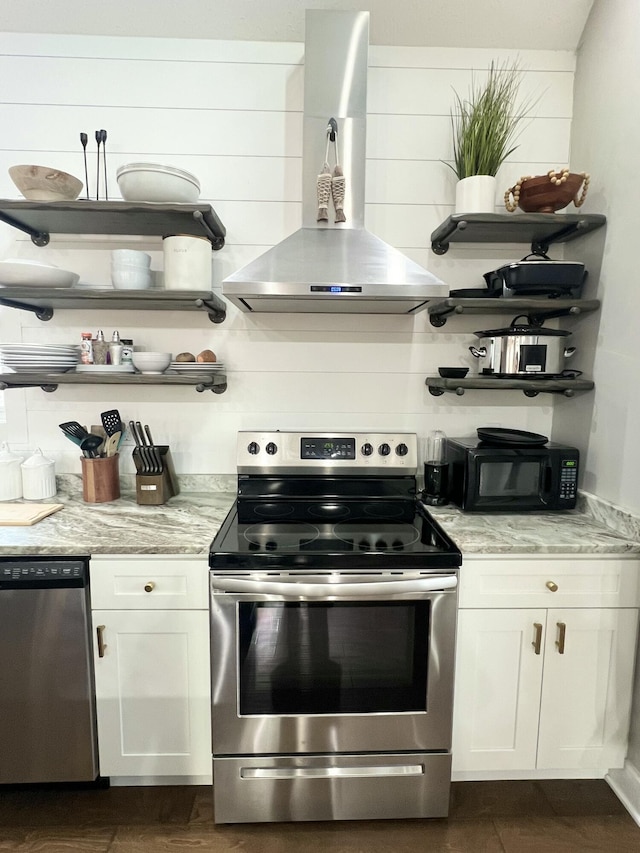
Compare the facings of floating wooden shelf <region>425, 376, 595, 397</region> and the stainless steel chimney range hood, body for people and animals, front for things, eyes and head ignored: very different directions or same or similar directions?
same or similar directions

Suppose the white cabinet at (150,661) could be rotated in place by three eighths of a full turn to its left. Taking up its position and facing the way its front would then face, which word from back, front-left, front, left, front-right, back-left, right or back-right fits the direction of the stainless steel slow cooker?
front-right

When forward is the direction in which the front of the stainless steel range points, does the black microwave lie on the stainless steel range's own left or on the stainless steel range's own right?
on the stainless steel range's own left

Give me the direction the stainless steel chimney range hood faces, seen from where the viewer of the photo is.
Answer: facing the viewer

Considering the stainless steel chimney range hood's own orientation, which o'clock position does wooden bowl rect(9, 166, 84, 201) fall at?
The wooden bowl is roughly at 3 o'clock from the stainless steel chimney range hood.

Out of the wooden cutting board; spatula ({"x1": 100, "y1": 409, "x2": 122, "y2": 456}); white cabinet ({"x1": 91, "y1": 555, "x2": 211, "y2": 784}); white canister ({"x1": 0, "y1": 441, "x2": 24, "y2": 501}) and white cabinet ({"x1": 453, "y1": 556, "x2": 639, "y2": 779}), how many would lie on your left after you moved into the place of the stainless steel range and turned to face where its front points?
1

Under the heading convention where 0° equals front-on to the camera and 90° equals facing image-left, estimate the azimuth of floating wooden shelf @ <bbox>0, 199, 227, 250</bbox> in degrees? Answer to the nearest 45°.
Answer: approximately 0°

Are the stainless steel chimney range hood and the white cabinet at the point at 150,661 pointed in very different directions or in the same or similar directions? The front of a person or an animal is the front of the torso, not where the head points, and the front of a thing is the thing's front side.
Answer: same or similar directions

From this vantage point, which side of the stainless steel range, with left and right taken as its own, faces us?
front

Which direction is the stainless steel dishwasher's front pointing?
toward the camera
